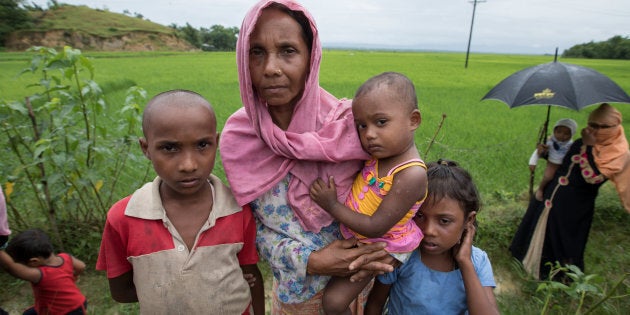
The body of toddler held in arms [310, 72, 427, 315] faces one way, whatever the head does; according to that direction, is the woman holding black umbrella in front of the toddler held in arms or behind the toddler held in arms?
behind

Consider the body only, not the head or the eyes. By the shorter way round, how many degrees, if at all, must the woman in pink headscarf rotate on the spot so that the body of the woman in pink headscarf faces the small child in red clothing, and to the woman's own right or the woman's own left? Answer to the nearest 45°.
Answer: approximately 135° to the woman's own right

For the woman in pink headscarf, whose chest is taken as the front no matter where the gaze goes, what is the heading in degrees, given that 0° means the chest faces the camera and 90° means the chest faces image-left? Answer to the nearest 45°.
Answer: approximately 0°

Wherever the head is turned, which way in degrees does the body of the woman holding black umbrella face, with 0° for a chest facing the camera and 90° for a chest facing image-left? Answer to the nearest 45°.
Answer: approximately 45°

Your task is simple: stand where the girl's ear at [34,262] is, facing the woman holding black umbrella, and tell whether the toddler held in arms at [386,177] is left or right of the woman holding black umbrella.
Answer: right

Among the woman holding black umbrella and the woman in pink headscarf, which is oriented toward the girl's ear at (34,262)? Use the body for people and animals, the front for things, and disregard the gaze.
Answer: the woman holding black umbrella

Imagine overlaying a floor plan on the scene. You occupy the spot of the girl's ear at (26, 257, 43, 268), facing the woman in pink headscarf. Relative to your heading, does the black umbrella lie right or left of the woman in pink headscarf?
left
